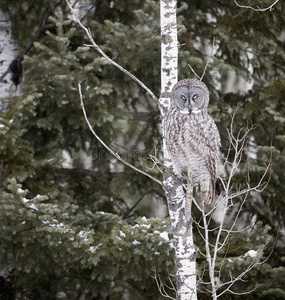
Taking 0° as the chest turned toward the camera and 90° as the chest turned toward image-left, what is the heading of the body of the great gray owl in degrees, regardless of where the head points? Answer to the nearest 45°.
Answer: approximately 45°
